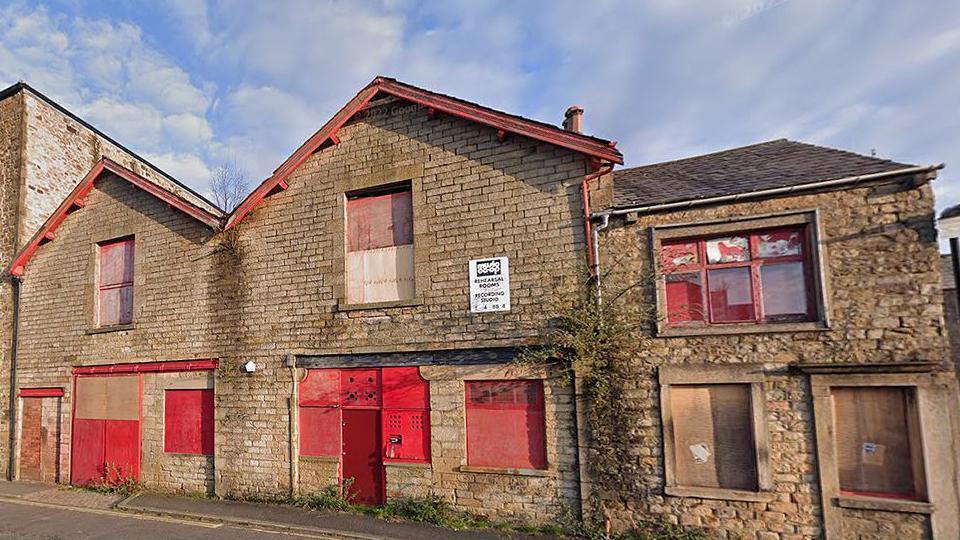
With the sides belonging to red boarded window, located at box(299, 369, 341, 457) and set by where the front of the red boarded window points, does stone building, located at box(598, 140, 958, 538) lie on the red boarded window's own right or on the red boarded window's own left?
on the red boarded window's own left

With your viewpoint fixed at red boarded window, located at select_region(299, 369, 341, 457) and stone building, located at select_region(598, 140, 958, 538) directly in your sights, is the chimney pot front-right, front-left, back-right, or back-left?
front-left

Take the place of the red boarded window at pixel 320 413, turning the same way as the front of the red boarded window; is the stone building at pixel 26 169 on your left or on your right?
on your right

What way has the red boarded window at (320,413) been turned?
toward the camera
